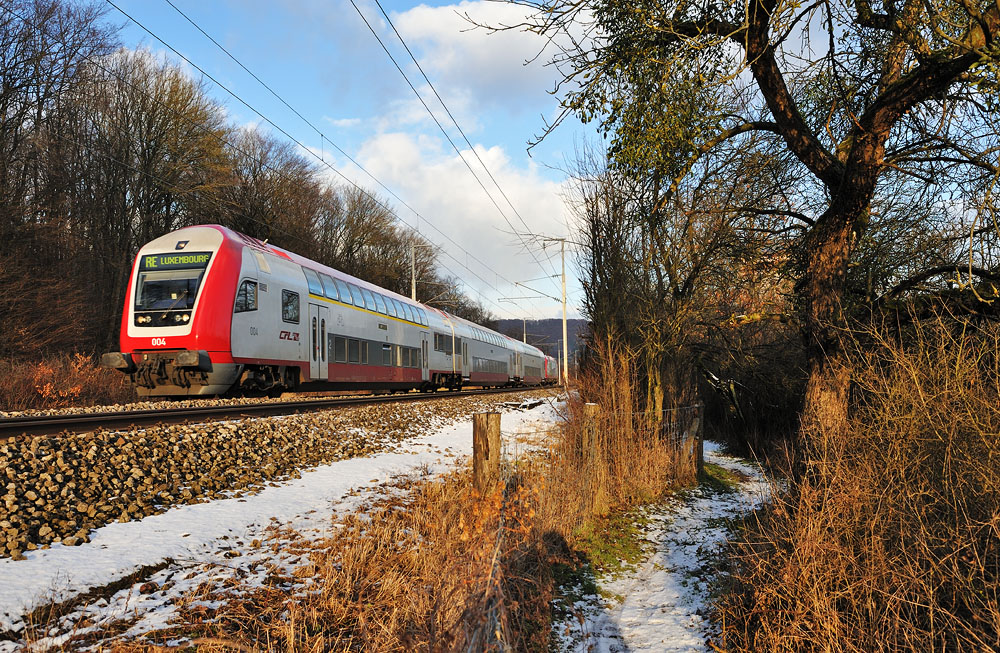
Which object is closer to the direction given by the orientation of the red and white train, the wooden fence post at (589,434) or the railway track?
the railway track

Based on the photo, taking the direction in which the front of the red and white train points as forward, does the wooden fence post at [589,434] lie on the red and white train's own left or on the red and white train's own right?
on the red and white train's own left

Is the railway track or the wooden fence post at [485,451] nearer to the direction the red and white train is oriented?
the railway track

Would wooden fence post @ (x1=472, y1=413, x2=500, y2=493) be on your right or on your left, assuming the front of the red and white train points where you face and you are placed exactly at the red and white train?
on your left

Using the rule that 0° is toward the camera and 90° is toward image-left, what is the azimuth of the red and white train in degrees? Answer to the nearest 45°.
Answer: approximately 45°
